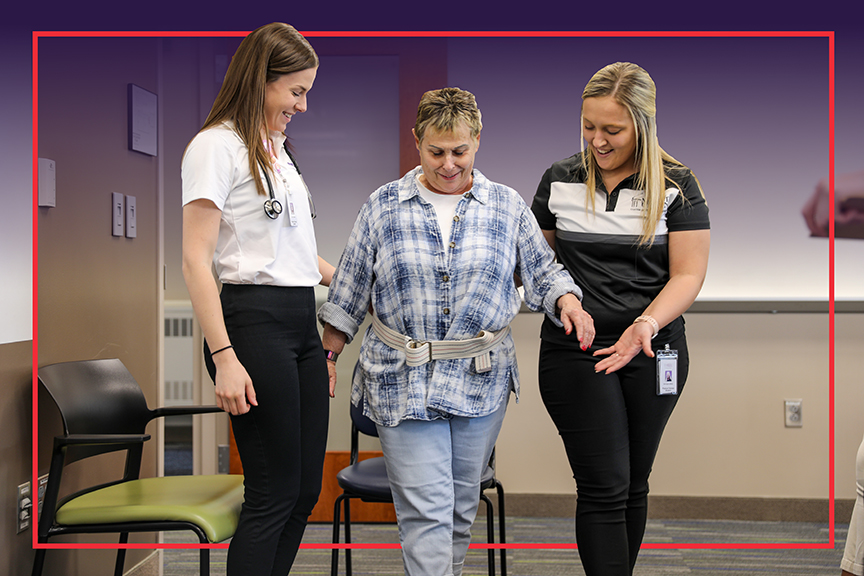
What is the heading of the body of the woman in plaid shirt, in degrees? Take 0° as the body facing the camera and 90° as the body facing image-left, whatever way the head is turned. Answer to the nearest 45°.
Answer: approximately 0°

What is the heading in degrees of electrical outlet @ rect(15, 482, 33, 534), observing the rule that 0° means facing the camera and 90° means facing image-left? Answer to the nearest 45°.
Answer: approximately 315°

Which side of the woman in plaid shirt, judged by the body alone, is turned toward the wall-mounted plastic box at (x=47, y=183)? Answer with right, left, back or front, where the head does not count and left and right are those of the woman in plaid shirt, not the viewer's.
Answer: right

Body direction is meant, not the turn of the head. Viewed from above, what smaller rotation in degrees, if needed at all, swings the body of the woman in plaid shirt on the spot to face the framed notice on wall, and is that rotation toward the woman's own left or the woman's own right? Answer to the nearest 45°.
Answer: approximately 135° to the woman's own right

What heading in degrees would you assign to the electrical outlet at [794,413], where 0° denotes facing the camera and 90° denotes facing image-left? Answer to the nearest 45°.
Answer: approximately 0°

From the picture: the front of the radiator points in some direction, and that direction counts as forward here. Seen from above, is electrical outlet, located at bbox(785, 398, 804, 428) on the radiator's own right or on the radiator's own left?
on the radiator's own left

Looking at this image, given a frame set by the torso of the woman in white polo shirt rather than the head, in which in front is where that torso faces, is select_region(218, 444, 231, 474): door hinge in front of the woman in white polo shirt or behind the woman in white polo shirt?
behind

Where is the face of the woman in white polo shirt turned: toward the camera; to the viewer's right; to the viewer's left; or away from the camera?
to the viewer's right
